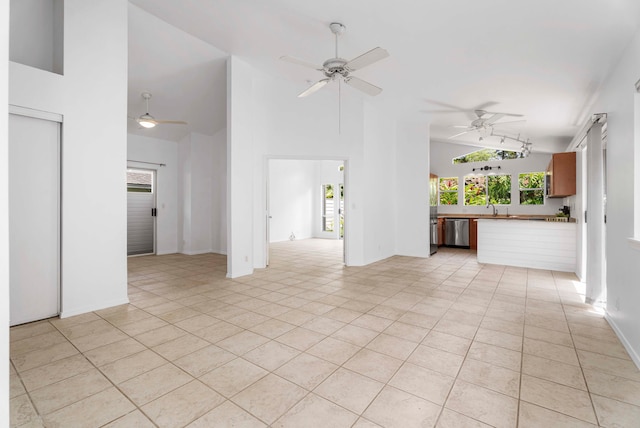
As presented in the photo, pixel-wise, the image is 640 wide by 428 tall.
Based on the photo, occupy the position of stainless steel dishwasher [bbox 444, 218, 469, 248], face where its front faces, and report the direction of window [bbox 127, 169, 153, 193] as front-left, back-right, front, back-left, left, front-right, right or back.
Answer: front-right

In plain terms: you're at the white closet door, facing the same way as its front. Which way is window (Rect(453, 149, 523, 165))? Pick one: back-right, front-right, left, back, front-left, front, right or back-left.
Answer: front-left

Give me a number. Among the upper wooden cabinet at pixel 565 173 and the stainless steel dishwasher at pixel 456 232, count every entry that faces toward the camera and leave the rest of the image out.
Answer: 1

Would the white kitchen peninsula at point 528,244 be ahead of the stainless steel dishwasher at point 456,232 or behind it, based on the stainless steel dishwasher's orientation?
ahead

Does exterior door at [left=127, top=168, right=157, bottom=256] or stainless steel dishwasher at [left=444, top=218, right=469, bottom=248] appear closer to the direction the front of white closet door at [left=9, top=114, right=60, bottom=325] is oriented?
the stainless steel dishwasher

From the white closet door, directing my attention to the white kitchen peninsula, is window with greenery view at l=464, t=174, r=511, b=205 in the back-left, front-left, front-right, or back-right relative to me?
front-left

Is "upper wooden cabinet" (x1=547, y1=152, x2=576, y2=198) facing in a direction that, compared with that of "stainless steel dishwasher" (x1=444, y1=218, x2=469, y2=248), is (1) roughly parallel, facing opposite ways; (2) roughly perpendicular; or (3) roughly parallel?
roughly perpendicular

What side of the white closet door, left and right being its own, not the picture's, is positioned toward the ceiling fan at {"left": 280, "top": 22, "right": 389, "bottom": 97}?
front

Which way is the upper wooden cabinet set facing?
to the viewer's left

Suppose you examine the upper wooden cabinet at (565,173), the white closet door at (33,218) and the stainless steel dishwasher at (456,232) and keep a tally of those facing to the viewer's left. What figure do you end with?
1

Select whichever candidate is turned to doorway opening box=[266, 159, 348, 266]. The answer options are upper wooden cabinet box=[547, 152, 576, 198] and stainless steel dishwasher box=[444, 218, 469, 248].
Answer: the upper wooden cabinet

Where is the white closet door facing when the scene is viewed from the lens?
facing the viewer and to the right of the viewer

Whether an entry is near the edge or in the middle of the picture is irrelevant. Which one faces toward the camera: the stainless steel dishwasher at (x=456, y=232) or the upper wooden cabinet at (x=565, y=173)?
the stainless steel dishwasher

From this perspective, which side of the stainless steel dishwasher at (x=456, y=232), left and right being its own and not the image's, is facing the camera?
front
